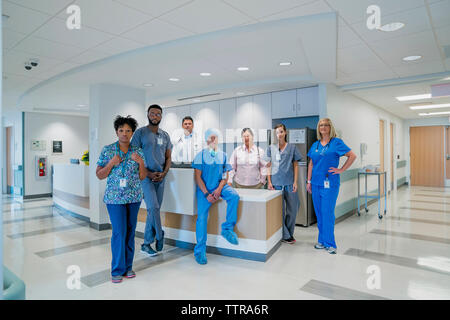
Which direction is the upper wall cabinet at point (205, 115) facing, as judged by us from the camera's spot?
facing the viewer and to the left of the viewer

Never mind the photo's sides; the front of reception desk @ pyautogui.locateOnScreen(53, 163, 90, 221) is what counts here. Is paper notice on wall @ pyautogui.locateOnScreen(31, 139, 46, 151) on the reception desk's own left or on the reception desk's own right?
on the reception desk's own right

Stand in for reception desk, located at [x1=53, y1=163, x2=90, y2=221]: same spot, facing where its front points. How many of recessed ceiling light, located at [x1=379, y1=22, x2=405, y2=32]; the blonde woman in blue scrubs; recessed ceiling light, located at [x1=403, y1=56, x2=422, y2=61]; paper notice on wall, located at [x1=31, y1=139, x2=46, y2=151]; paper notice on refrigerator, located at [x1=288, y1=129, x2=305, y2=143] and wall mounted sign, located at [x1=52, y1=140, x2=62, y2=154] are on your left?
4

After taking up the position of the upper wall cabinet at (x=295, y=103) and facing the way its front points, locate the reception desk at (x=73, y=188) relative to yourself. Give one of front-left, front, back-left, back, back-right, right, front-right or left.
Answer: front-right

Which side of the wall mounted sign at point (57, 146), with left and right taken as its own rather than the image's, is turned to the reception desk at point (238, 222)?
front

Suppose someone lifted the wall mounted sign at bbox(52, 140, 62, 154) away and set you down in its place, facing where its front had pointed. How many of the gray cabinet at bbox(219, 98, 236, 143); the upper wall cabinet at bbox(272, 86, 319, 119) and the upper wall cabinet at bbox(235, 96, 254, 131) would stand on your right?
0

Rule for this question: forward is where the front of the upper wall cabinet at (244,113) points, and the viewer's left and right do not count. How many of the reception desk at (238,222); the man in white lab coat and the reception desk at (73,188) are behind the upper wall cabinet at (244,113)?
0

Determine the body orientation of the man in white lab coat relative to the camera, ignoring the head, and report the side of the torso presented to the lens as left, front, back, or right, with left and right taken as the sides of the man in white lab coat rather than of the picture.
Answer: front

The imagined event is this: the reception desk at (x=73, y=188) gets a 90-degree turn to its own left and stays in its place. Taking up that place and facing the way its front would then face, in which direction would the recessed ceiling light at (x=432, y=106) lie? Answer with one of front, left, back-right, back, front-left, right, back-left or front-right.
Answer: front-left

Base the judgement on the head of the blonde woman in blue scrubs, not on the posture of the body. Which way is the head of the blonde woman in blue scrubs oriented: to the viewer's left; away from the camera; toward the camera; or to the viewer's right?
toward the camera

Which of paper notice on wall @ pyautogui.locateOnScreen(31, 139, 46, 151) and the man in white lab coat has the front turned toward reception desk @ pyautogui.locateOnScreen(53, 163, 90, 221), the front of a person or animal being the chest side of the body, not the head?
the paper notice on wall

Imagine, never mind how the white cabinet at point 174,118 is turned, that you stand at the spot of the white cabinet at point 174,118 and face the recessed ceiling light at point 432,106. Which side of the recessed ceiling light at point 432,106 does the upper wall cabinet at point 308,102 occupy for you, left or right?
right

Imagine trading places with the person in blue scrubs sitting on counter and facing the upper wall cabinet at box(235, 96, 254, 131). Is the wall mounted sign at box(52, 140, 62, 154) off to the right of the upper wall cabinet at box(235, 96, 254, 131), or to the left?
left

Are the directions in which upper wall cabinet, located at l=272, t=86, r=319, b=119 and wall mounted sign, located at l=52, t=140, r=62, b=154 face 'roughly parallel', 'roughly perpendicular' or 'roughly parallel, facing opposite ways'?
roughly perpendicular

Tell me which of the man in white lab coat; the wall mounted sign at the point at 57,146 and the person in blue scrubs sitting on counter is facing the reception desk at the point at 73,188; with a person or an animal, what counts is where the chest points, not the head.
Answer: the wall mounted sign
